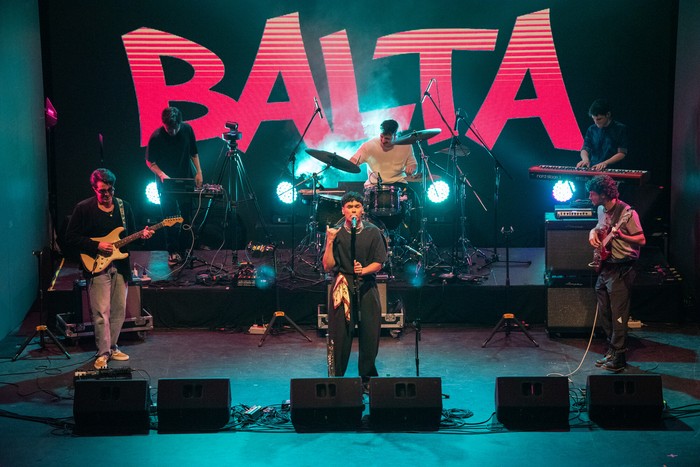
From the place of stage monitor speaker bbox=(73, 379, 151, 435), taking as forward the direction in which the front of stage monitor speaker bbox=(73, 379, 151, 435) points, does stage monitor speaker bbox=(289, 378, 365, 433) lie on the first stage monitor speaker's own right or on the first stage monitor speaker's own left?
on the first stage monitor speaker's own right

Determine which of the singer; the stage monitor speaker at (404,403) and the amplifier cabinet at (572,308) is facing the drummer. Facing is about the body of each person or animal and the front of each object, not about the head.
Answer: the stage monitor speaker

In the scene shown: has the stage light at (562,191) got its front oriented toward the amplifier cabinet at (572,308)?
yes

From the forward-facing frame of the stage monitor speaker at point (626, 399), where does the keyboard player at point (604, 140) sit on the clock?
The keyboard player is roughly at 12 o'clock from the stage monitor speaker.

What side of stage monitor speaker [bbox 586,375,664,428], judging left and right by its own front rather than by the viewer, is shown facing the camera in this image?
back

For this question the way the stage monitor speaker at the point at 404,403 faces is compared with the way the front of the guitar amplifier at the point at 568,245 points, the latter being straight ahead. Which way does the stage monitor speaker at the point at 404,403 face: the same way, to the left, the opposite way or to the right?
the opposite way

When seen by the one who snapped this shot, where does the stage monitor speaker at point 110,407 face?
facing away from the viewer

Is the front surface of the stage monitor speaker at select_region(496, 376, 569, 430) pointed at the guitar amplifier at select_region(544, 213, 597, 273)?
yes

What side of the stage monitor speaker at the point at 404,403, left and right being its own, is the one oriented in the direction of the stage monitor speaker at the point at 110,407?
left

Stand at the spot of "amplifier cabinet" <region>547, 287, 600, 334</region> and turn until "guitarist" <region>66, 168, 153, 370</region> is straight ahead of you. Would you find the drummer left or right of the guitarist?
right

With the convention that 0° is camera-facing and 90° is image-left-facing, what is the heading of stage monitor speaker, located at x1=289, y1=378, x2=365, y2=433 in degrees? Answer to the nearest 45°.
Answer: approximately 180°

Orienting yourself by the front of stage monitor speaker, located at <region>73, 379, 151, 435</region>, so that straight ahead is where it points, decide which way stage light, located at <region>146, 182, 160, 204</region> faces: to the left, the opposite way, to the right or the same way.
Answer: the opposite way
